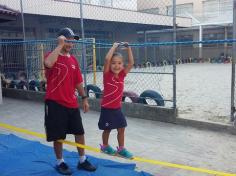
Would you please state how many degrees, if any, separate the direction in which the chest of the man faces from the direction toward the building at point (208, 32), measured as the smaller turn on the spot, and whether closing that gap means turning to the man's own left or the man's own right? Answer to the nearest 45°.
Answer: approximately 90° to the man's own left

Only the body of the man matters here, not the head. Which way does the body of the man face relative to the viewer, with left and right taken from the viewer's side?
facing the viewer and to the right of the viewer
